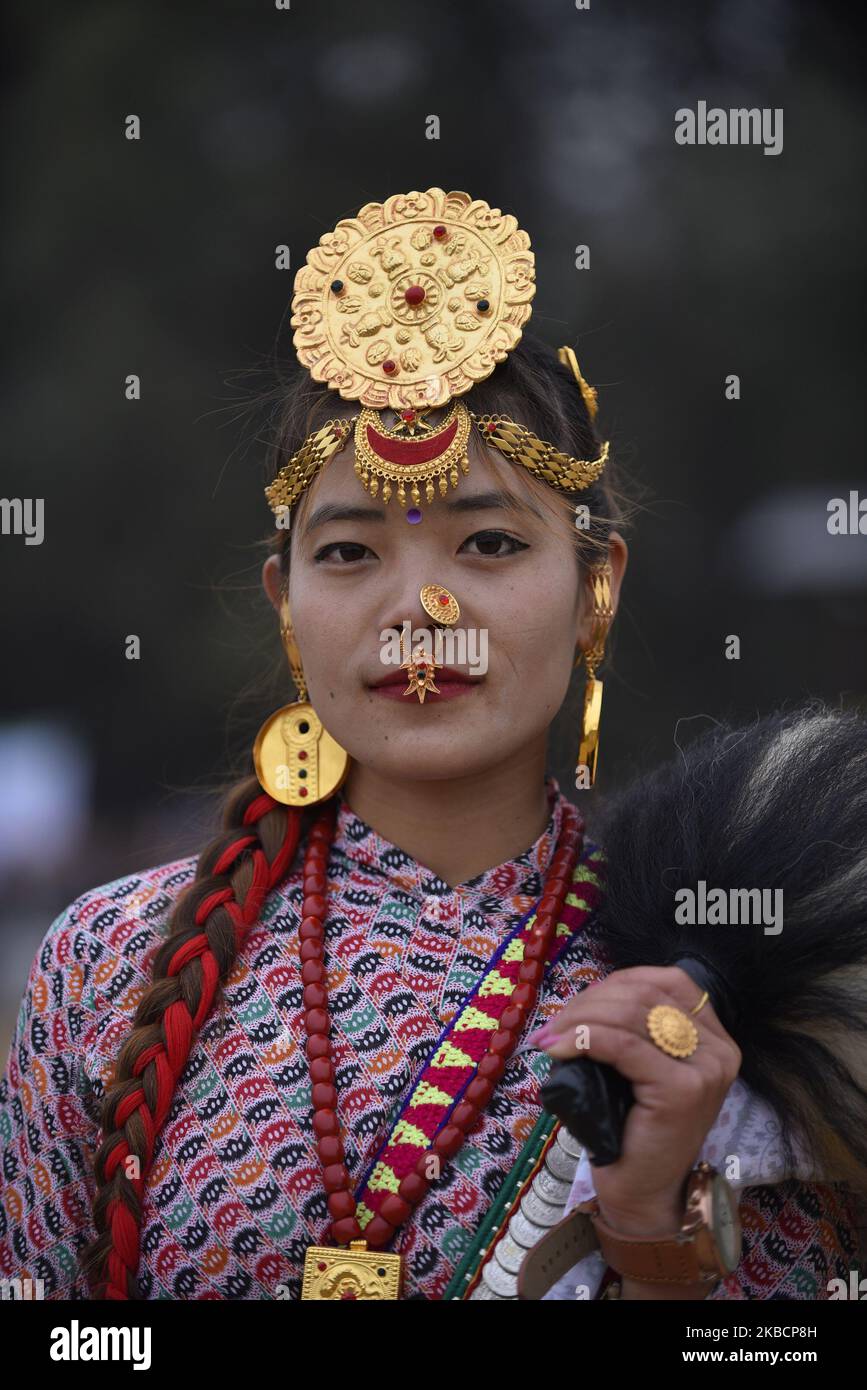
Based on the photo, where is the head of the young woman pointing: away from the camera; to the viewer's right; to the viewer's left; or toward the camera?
toward the camera

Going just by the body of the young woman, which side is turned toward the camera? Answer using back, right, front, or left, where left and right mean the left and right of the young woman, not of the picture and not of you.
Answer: front
